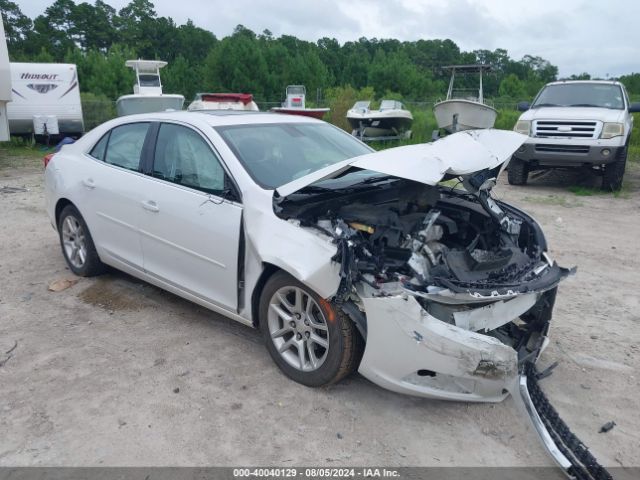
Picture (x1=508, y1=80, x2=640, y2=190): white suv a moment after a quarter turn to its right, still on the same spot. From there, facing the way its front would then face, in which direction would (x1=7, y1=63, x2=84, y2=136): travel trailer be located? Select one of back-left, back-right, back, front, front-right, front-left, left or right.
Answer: front

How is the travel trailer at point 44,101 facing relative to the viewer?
toward the camera

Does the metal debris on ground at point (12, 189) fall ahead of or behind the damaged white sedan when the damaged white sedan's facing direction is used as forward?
behind

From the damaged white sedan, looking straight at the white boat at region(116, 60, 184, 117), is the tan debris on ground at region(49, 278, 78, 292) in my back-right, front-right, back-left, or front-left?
front-left

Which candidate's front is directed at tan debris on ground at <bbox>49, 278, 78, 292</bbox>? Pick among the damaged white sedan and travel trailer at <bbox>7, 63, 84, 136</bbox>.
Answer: the travel trailer

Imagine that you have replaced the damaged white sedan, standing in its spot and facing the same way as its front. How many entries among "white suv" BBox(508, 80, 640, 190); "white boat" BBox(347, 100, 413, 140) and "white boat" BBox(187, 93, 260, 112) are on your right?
0

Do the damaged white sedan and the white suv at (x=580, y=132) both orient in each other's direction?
no

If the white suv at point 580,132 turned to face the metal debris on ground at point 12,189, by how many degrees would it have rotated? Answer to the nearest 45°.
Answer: approximately 45° to its right

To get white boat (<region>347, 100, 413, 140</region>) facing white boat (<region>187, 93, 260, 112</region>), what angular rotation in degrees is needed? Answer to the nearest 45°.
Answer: approximately 45° to its right

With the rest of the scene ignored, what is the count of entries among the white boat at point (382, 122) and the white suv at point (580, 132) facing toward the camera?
2

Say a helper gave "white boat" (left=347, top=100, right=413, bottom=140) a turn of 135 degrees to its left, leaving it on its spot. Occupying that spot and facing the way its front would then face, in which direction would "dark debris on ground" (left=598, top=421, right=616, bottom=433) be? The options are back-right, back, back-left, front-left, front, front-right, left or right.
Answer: back-right

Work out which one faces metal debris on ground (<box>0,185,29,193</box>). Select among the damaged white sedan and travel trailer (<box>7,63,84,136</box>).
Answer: the travel trailer

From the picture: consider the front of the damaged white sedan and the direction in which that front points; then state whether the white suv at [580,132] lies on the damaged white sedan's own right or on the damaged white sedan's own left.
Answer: on the damaged white sedan's own left

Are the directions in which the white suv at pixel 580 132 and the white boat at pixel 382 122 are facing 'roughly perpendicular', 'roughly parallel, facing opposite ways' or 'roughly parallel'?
roughly parallel

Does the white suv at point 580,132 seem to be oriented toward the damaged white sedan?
yes

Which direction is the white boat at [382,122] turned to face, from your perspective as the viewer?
facing the viewer

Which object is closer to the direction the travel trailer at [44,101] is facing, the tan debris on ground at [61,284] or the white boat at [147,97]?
the tan debris on ground

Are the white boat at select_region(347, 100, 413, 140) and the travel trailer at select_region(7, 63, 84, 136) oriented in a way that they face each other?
no

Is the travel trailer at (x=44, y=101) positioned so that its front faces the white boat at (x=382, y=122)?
no
